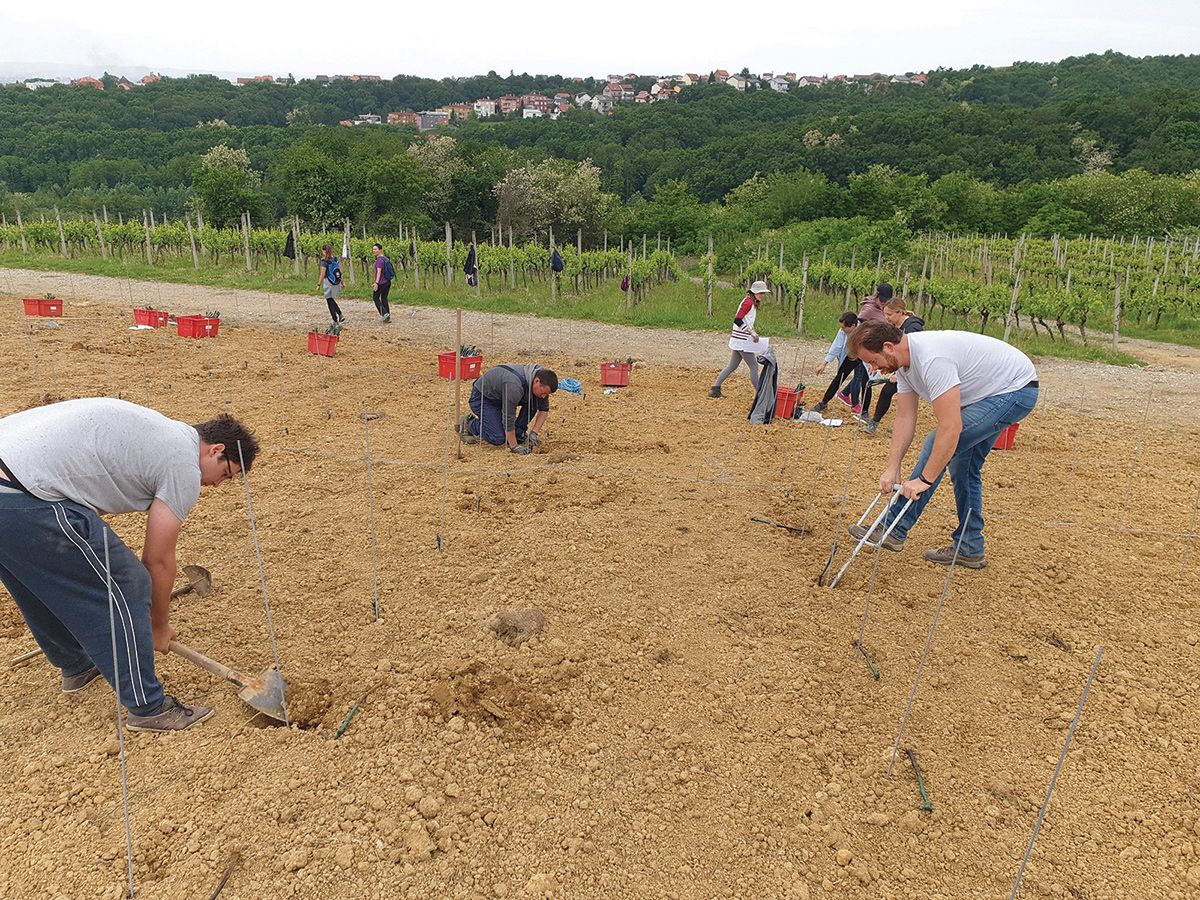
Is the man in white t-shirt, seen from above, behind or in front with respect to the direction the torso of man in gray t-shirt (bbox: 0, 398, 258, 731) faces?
in front

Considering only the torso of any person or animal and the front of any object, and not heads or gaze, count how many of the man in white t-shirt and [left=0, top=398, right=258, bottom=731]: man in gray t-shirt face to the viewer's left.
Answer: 1

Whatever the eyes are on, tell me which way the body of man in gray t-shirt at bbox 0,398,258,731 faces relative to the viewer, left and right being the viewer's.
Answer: facing to the right of the viewer

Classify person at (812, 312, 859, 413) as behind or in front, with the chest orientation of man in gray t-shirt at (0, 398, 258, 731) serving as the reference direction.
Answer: in front

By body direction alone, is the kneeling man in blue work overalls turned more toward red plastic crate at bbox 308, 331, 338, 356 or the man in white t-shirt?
the man in white t-shirt

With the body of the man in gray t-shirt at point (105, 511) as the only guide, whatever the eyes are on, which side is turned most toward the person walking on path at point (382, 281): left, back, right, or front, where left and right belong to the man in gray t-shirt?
left

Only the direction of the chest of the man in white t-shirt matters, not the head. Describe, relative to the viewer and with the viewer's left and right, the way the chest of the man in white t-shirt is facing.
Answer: facing to the left of the viewer

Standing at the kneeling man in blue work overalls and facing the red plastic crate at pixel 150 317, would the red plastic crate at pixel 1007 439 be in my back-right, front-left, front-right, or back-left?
back-right

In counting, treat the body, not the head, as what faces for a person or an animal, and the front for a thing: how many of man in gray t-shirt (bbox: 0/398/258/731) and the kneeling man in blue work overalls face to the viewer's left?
0

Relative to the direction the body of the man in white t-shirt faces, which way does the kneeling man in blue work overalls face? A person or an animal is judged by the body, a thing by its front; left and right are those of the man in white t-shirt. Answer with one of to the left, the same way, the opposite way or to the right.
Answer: the opposite way

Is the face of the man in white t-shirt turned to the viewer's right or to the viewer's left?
to the viewer's left

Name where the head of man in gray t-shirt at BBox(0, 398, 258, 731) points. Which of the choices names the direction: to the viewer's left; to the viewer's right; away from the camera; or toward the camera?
to the viewer's right

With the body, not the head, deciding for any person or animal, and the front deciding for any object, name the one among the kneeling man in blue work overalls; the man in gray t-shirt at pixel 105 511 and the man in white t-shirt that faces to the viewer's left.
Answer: the man in white t-shirt

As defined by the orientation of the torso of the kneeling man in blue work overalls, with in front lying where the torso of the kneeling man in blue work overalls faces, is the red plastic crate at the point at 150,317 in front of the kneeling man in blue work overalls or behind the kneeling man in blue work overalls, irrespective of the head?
behind

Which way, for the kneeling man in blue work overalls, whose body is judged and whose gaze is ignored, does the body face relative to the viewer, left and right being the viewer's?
facing the viewer and to the right of the viewer
